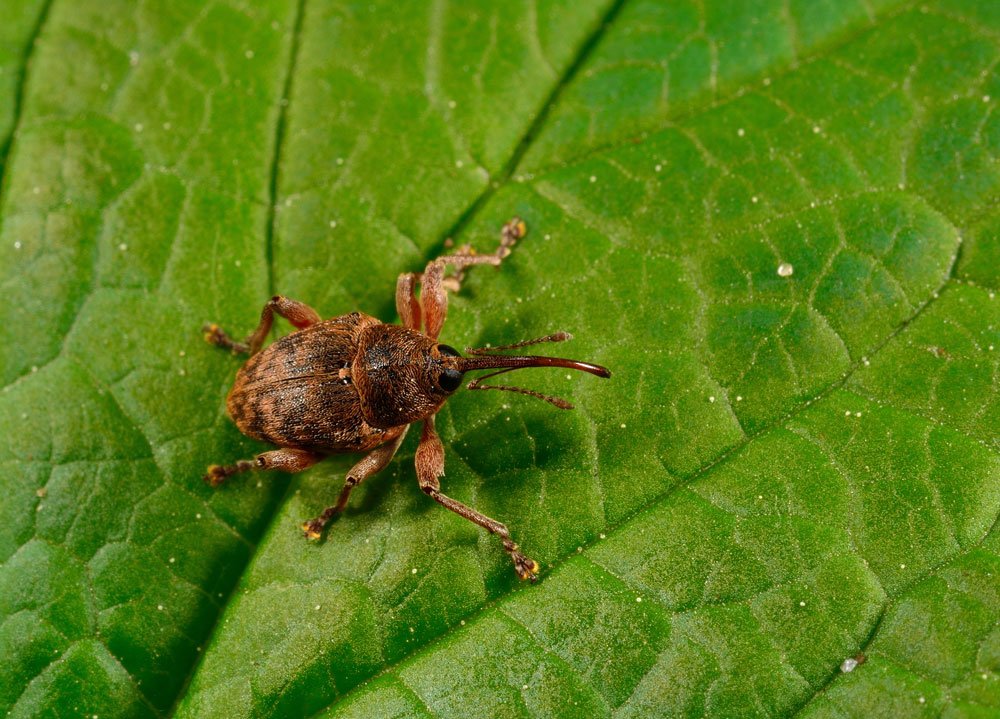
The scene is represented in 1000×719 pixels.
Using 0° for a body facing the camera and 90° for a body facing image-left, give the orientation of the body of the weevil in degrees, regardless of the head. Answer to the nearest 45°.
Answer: approximately 270°
